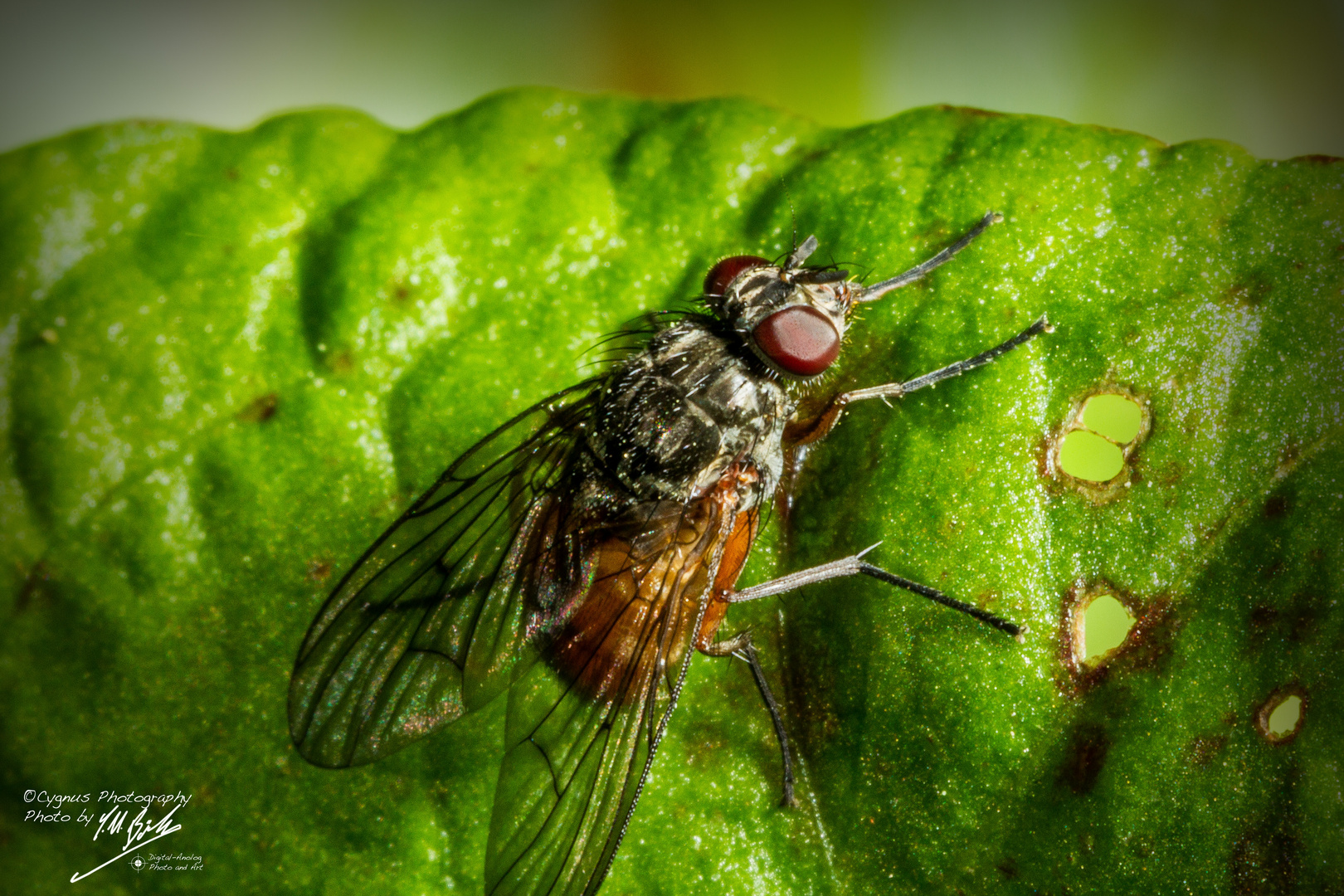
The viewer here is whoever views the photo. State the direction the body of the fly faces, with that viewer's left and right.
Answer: facing away from the viewer and to the right of the viewer
